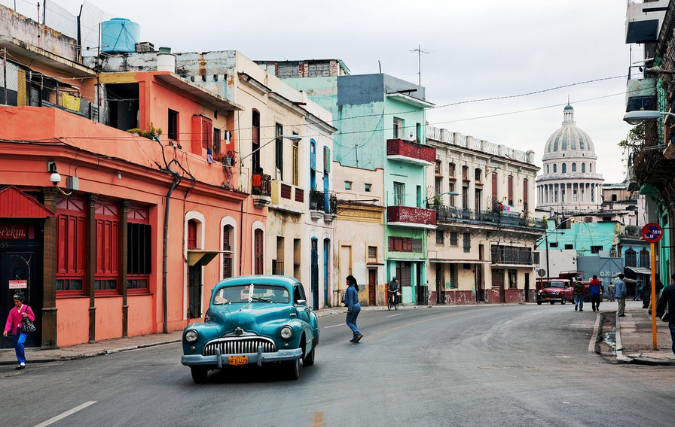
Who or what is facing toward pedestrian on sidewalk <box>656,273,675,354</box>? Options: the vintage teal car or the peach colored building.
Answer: the peach colored building

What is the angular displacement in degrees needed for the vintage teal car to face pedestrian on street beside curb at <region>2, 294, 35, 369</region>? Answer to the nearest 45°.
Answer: approximately 135° to its right

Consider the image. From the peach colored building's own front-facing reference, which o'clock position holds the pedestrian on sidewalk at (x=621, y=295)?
The pedestrian on sidewalk is roughly at 10 o'clock from the peach colored building.

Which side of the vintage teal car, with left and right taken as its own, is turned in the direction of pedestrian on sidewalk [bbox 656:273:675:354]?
left

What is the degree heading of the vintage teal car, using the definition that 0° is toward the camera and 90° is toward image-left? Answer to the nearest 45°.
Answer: approximately 0°

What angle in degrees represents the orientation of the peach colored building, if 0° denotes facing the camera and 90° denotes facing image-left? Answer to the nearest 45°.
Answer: approximately 315°

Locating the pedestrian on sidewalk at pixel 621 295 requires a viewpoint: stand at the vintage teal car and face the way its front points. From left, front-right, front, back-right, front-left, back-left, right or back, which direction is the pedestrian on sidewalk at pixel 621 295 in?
back-left

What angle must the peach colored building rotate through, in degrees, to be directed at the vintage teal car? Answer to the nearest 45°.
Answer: approximately 45° to its right
